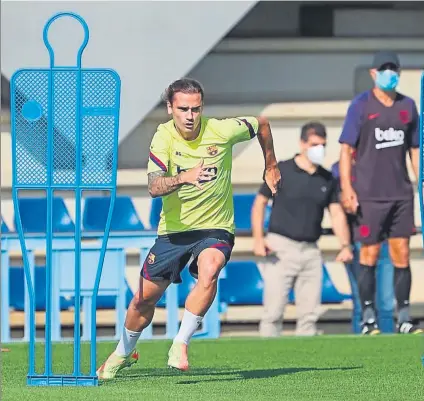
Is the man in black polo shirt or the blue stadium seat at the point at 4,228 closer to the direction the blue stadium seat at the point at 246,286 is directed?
the man in black polo shirt

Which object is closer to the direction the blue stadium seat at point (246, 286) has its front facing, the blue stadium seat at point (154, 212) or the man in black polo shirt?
the man in black polo shirt

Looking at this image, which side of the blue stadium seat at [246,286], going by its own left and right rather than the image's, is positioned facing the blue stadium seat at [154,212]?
right

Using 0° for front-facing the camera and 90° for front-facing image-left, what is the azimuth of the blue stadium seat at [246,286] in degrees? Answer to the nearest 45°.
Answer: approximately 0°

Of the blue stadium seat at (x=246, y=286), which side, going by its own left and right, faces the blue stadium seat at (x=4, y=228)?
right

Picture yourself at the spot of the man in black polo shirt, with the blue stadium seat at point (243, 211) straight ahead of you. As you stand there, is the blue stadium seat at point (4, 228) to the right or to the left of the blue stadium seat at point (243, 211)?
left
